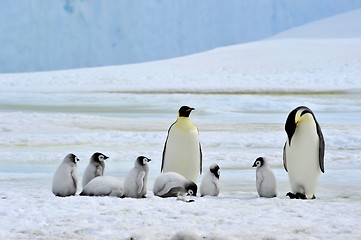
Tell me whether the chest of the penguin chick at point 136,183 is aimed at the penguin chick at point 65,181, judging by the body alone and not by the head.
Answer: no

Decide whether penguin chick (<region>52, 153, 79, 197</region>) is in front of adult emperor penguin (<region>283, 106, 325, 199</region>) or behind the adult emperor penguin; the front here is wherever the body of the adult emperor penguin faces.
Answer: in front

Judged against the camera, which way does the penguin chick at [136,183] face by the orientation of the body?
to the viewer's right

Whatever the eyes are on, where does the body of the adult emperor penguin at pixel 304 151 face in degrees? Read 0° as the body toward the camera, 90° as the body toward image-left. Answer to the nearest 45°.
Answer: approximately 45°

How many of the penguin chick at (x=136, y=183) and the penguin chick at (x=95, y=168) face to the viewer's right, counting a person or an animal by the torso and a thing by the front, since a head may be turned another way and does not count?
2

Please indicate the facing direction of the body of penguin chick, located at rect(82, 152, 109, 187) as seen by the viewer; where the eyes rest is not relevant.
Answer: to the viewer's right
